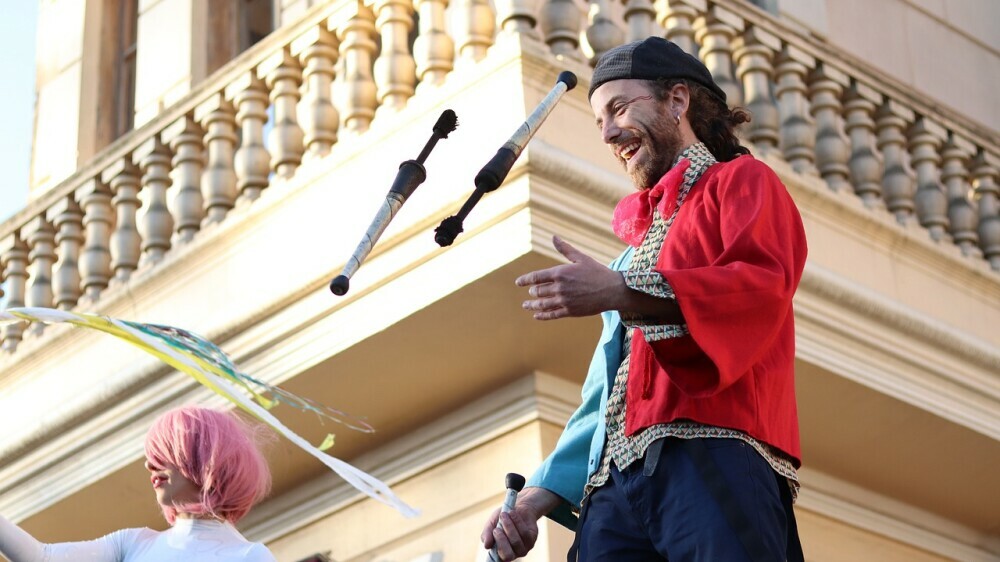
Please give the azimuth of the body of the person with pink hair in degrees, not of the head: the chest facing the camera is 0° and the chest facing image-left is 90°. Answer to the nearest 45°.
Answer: approximately 90°
